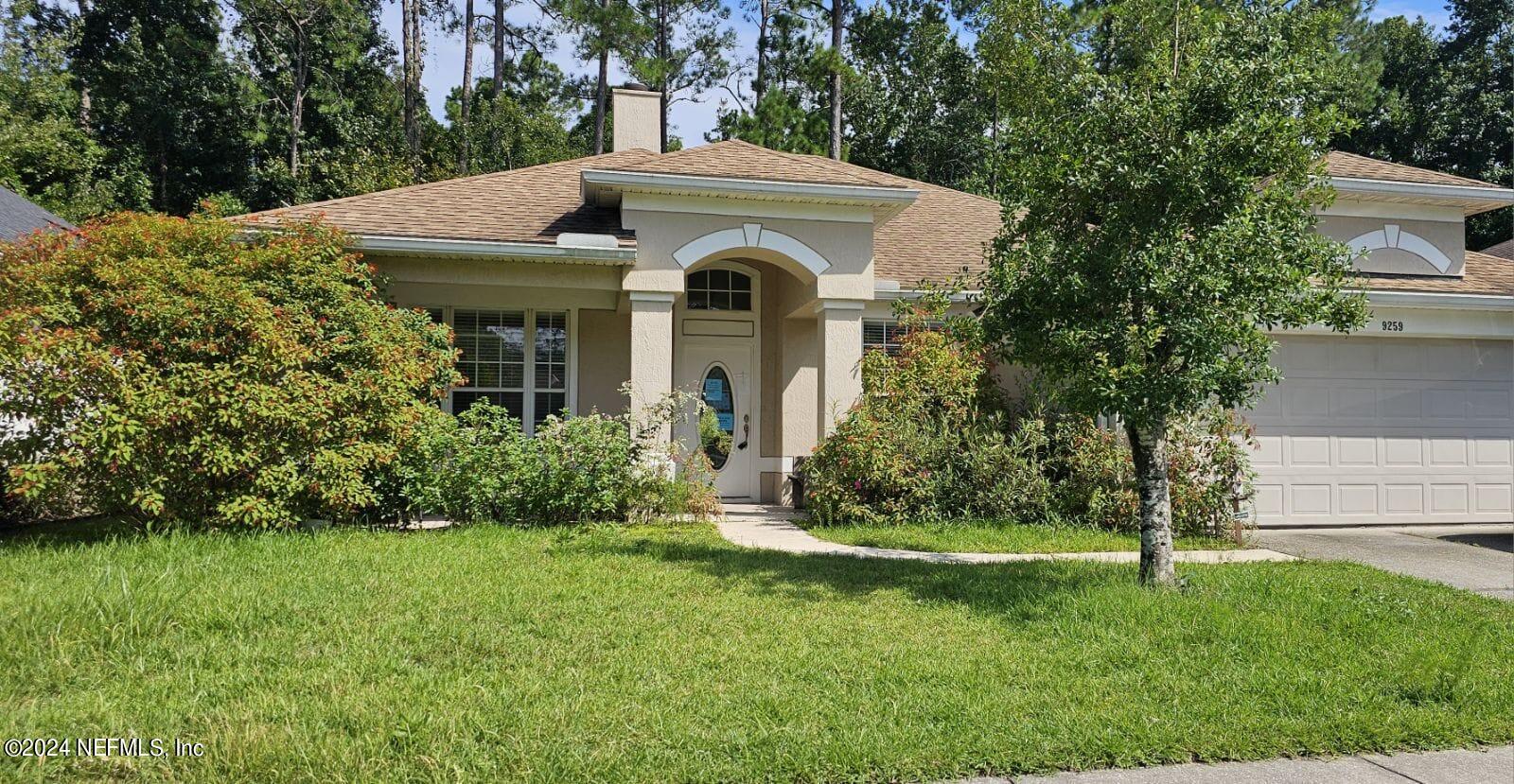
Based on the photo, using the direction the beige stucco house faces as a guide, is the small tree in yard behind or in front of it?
in front

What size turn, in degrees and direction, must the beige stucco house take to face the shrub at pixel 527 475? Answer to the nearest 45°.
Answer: approximately 45° to its right

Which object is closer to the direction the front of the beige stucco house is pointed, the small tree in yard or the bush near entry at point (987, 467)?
the small tree in yard

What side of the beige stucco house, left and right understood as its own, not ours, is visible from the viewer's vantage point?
front

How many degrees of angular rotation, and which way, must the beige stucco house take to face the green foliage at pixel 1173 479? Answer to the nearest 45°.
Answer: approximately 90° to its left

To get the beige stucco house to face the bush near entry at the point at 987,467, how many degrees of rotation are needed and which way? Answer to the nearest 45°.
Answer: approximately 45° to its left

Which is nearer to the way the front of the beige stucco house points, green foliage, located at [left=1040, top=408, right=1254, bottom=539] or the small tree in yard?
the small tree in yard
